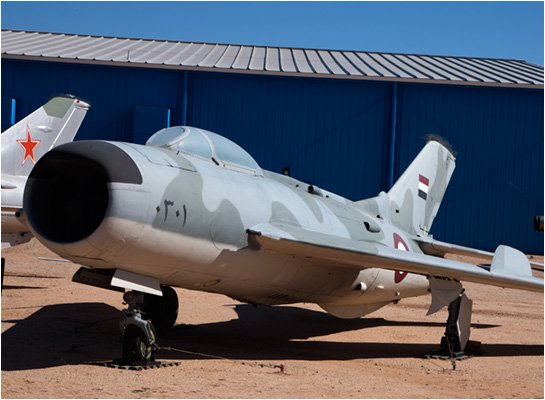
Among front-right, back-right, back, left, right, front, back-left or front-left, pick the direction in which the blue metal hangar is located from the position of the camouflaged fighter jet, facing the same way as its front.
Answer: back-right

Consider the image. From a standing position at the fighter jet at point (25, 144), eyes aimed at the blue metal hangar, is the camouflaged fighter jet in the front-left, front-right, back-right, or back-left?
back-right

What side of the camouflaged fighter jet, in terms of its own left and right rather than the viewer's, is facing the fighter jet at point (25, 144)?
right

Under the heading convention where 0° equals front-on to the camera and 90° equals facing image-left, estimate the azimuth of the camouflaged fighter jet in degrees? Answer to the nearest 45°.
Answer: approximately 45°
